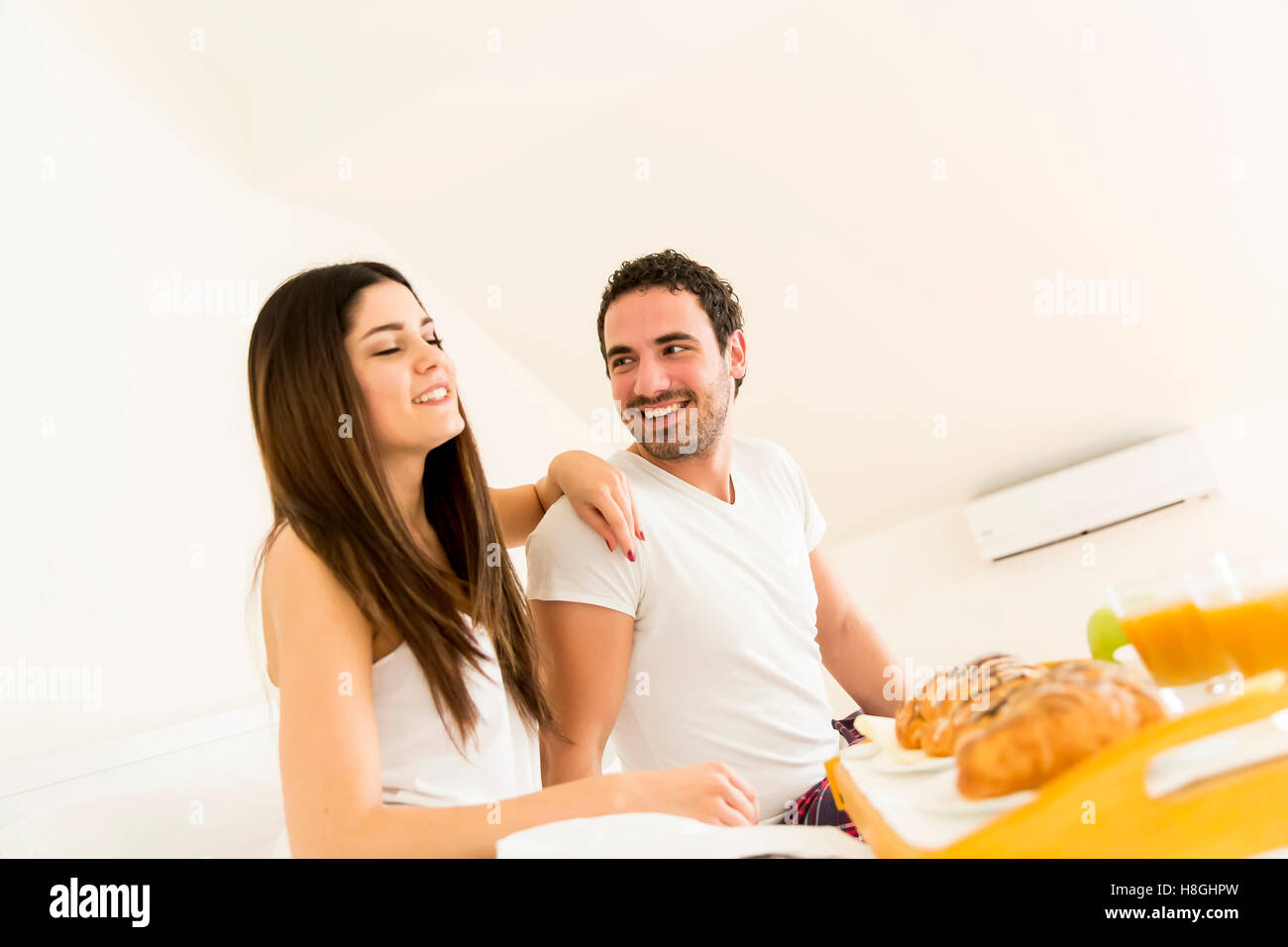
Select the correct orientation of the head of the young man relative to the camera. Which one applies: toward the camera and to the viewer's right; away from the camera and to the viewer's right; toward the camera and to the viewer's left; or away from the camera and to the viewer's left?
toward the camera and to the viewer's left

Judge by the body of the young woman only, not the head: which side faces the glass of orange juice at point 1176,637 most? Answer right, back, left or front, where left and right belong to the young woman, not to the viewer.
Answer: front

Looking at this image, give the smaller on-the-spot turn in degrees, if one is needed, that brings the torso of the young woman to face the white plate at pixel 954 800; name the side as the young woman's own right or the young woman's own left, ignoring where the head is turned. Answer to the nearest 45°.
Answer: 0° — they already face it

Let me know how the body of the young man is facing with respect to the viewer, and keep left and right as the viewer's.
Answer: facing the viewer and to the right of the viewer

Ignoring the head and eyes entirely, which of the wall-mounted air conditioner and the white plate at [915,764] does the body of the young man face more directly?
the white plate

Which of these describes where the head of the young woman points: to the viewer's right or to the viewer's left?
to the viewer's right

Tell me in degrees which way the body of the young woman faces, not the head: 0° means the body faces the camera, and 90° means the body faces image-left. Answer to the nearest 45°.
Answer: approximately 315°

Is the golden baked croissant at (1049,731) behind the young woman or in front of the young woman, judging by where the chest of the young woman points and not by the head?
in front

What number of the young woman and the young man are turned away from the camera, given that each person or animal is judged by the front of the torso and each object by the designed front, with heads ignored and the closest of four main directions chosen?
0
